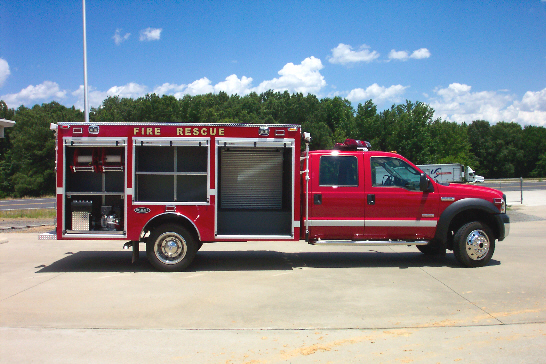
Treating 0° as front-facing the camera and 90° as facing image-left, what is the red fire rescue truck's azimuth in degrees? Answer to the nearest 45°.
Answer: approximately 270°
